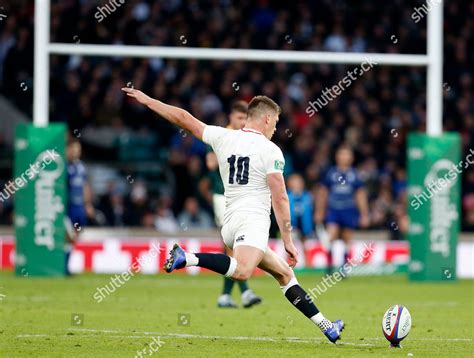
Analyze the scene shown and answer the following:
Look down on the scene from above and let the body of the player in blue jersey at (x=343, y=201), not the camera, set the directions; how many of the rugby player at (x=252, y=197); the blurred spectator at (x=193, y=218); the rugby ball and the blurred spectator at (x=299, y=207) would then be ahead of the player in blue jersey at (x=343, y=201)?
2

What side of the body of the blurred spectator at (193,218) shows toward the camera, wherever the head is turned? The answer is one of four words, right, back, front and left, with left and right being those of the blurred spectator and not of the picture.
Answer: front

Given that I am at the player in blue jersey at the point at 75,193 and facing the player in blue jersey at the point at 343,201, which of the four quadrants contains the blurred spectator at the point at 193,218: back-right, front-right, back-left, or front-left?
front-left

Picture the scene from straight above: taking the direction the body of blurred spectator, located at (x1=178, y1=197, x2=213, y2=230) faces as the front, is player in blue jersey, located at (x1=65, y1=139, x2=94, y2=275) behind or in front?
in front

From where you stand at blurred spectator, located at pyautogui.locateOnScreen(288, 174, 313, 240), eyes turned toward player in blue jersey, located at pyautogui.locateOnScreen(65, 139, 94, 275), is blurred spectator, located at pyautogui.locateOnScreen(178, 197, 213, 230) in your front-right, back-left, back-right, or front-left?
front-right

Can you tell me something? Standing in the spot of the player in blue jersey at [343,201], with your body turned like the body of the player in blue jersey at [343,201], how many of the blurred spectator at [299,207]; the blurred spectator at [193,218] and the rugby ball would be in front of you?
1

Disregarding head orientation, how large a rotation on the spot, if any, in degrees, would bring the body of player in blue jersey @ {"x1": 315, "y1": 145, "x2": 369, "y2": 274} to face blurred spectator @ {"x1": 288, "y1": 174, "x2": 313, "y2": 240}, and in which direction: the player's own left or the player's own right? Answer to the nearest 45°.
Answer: approximately 135° to the player's own right

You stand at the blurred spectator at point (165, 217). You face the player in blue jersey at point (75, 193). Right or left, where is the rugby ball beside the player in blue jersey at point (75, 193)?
left

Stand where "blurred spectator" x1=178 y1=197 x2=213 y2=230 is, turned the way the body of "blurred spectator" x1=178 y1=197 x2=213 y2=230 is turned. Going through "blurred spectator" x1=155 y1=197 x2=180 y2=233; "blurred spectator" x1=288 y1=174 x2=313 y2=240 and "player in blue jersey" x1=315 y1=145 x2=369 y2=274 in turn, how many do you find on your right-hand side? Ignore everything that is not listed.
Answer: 1

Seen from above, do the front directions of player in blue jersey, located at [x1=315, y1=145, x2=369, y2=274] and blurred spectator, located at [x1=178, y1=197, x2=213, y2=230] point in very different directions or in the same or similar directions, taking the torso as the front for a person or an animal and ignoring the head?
same or similar directions

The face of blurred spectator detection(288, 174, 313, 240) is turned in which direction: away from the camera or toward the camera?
toward the camera

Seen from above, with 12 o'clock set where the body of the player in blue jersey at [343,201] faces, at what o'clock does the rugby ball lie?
The rugby ball is roughly at 12 o'clock from the player in blue jersey.

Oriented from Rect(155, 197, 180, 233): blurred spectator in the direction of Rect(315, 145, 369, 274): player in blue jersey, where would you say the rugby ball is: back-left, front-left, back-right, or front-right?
front-right

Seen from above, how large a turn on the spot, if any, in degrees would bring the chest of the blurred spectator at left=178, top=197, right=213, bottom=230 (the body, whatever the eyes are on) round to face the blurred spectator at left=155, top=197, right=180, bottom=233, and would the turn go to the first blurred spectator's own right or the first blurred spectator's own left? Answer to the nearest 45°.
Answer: approximately 90° to the first blurred spectator's own right

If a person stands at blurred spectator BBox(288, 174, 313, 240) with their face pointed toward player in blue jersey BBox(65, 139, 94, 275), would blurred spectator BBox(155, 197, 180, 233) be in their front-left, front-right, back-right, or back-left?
front-right

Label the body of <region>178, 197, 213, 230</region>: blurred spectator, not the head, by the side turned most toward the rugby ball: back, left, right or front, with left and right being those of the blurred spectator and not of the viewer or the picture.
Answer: front

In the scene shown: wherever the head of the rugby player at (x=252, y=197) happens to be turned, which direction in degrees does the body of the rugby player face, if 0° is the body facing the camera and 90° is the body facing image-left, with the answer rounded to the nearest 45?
approximately 225°

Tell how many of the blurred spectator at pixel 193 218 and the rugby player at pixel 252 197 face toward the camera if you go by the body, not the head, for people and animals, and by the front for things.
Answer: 1

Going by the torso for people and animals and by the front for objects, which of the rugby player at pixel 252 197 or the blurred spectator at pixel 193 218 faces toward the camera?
the blurred spectator
